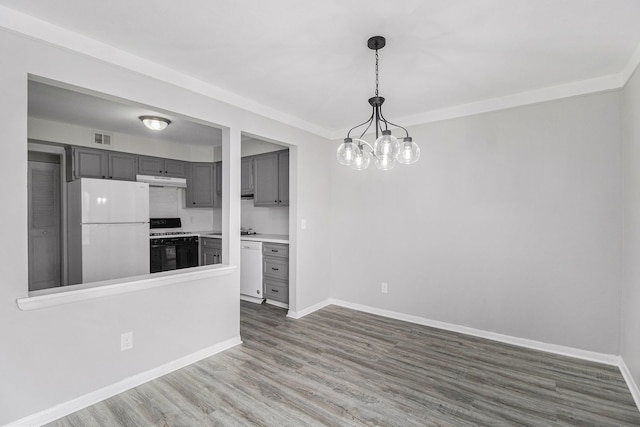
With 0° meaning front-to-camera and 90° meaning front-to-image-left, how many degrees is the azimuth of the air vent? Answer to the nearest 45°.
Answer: approximately 315°

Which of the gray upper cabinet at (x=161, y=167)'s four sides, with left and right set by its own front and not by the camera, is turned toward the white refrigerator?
right

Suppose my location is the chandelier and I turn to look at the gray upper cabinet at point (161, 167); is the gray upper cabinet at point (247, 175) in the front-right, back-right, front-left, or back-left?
front-right

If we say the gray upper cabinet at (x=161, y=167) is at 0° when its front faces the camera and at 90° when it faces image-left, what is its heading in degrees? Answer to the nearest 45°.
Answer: approximately 315°

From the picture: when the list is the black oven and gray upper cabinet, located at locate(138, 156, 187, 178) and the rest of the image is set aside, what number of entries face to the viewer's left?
0

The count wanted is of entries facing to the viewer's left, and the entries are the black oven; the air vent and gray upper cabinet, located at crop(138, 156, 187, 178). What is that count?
0

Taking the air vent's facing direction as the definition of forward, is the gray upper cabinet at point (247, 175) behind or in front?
in front

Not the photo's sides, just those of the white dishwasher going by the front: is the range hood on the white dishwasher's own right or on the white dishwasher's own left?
on the white dishwasher's own right

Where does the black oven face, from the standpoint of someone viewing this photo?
facing the viewer and to the right of the viewer

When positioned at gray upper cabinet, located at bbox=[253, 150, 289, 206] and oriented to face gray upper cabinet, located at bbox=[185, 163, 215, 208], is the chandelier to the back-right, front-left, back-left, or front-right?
back-left

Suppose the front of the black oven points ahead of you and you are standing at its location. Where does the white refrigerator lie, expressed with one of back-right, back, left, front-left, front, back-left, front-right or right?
right

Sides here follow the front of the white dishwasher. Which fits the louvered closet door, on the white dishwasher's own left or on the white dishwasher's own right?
on the white dishwasher's own right

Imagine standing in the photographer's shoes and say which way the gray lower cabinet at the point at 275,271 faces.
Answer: facing the viewer and to the left of the viewer
